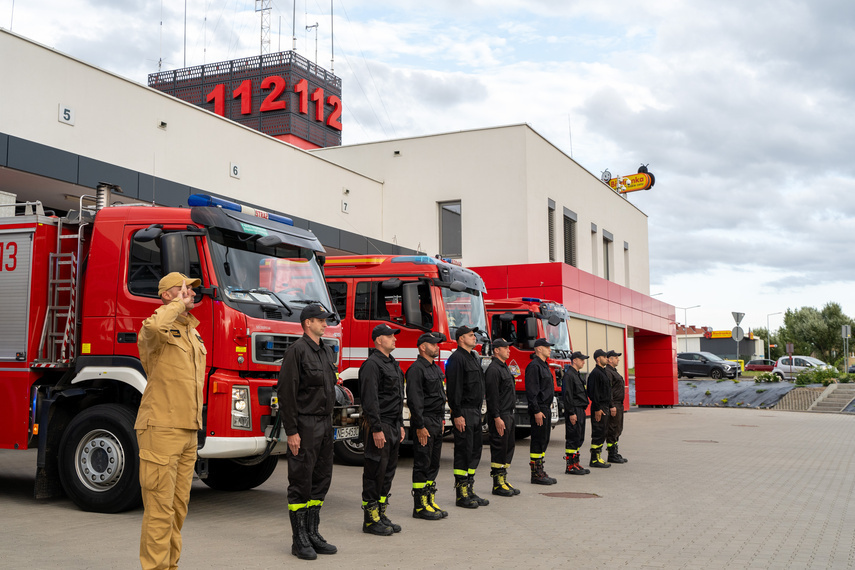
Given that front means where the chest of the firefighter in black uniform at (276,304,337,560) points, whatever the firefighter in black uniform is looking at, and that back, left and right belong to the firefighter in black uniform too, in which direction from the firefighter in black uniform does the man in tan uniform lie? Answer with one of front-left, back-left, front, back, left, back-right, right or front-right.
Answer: right

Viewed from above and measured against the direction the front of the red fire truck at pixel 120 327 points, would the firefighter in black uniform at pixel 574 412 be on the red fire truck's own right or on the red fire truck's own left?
on the red fire truck's own left

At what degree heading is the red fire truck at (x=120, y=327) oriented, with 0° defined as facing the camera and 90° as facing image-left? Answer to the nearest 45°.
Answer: approximately 315°

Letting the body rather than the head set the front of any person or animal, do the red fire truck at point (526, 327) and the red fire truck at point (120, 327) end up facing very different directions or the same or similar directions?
same or similar directions

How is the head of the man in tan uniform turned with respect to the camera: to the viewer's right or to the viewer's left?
to the viewer's right

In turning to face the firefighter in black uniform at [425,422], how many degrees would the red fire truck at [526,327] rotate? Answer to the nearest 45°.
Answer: approximately 45° to its right

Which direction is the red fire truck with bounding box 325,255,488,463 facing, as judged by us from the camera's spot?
facing the viewer and to the right of the viewer

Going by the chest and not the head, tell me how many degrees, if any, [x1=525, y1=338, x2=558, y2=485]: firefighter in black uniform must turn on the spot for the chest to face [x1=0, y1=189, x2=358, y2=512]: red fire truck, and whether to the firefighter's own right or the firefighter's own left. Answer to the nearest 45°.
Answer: approximately 135° to the firefighter's own right
